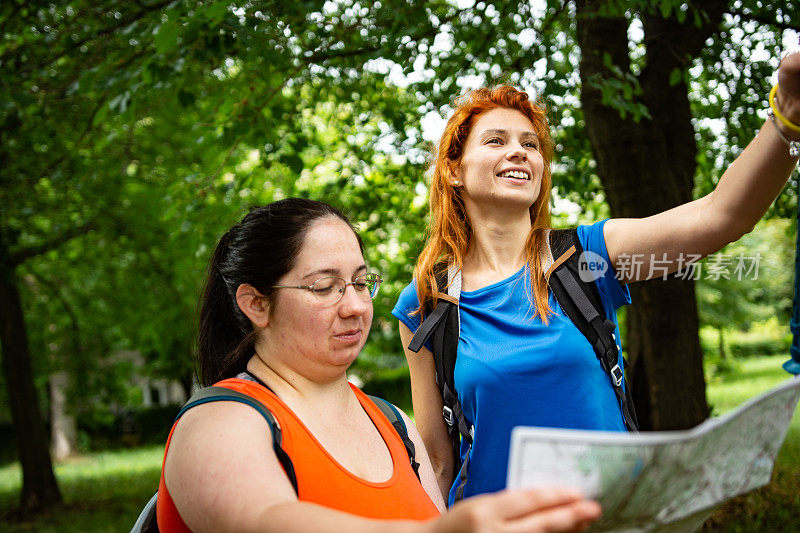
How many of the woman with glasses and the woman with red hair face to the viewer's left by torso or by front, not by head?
0

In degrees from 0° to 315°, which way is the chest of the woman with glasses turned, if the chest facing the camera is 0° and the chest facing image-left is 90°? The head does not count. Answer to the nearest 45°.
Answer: approximately 315°

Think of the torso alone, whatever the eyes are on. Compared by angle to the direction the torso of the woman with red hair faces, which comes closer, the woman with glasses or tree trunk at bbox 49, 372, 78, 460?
the woman with glasses

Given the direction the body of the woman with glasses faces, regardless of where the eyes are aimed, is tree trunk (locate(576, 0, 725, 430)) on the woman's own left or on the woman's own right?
on the woman's own left

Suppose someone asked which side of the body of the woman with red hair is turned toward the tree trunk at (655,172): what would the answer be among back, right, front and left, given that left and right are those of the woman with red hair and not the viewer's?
back

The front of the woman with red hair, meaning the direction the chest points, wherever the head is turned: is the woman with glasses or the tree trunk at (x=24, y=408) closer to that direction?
the woman with glasses

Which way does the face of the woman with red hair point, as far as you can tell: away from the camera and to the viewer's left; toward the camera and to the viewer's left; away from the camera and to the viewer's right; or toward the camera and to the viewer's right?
toward the camera and to the viewer's right

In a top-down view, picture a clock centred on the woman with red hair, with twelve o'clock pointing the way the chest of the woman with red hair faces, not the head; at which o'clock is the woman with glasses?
The woman with glasses is roughly at 1 o'clock from the woman with red hair.

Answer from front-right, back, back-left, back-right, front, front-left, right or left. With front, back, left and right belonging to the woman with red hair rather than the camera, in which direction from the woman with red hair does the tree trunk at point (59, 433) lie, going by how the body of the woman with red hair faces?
back-right
